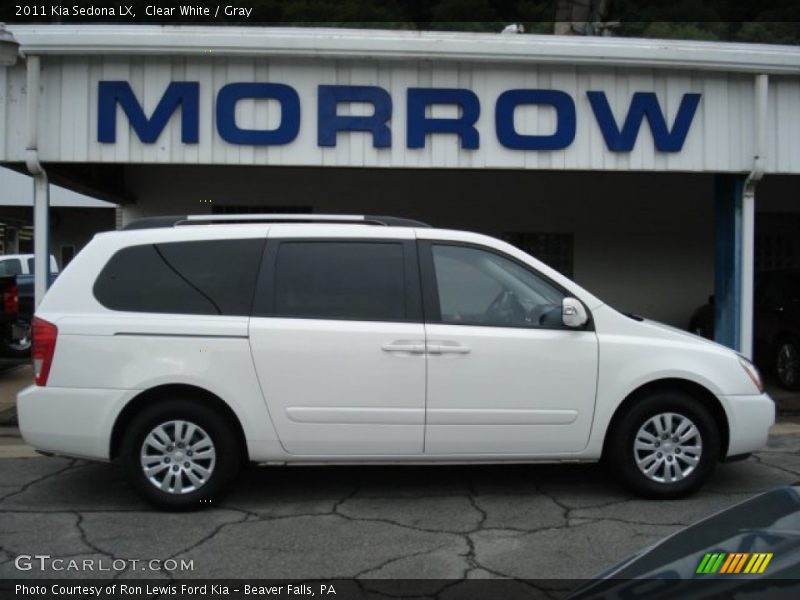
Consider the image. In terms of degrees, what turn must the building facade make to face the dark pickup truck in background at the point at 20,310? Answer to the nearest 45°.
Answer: approximately 135° to its right

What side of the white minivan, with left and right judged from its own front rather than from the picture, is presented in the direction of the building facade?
left

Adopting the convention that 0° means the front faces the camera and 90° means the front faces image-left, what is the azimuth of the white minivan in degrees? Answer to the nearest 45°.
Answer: approximately 270°

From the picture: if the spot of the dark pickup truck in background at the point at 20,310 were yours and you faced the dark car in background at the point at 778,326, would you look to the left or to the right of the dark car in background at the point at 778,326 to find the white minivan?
right

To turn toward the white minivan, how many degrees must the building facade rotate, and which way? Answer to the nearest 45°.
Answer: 0° — it already faces it

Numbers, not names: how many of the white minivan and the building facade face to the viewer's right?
1

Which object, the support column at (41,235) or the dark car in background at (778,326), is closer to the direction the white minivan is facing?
the dark car in background

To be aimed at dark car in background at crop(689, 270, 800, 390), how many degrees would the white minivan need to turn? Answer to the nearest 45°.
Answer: approximately 45° to its left

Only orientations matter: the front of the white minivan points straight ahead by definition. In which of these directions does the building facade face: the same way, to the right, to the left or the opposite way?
to the right

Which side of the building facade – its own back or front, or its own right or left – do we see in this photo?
front

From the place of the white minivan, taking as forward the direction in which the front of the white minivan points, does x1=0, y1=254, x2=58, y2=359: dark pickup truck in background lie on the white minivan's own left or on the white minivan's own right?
on the white minivan's own left
